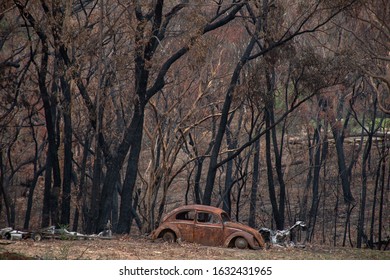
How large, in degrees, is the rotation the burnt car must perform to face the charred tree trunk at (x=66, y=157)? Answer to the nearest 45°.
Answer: approximately 135° to its left

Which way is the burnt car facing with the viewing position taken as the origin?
facing to the right of the viewer
